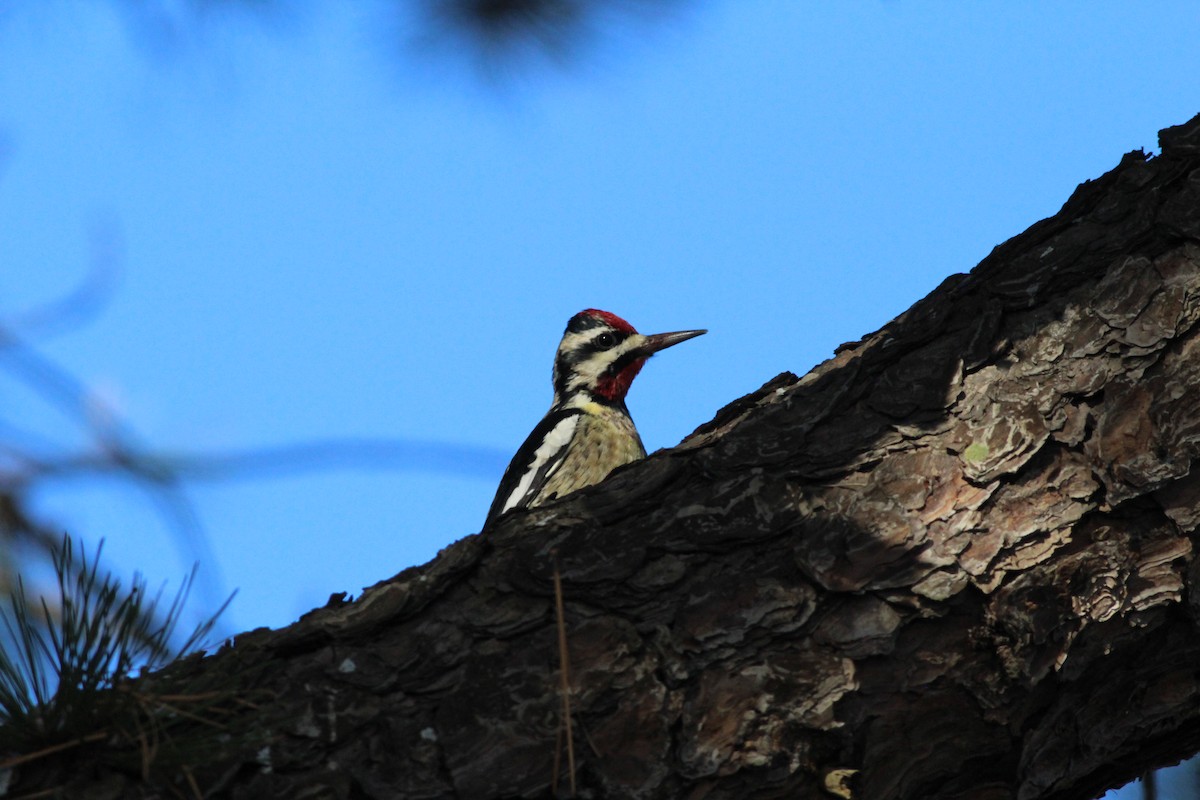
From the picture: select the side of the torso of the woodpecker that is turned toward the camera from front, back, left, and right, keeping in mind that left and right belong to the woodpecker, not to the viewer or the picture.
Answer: right
